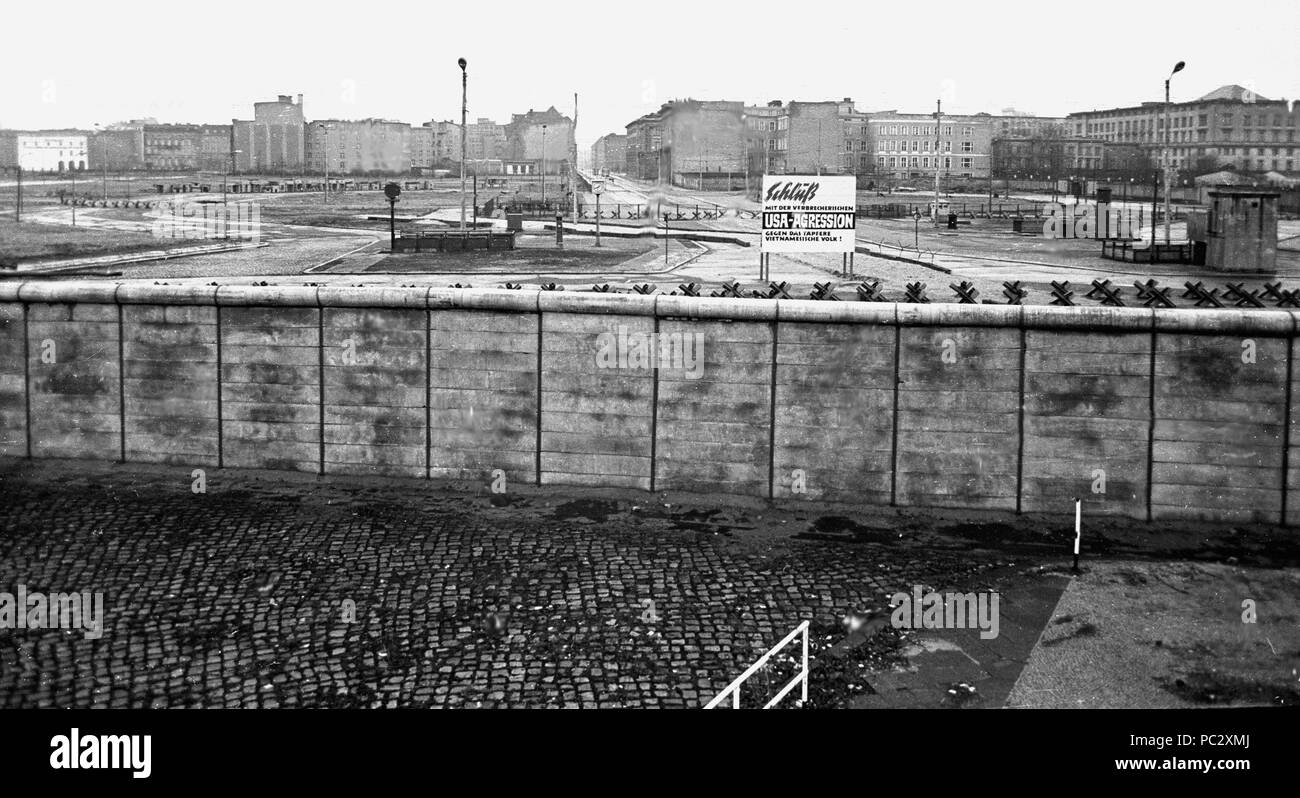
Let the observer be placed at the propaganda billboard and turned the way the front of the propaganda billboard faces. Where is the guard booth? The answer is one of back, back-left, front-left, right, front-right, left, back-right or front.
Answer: back-left

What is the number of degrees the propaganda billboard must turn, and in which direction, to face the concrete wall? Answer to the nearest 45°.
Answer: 0° — it already faces it

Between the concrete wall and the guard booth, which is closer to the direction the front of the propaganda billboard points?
the concrete wall

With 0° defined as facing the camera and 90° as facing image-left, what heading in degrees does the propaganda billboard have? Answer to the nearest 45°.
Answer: approximately 0°
